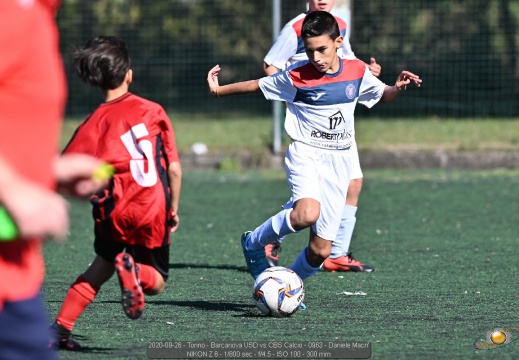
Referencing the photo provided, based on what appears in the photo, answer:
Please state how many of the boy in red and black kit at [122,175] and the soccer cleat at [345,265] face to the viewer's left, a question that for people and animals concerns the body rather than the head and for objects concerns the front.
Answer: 0

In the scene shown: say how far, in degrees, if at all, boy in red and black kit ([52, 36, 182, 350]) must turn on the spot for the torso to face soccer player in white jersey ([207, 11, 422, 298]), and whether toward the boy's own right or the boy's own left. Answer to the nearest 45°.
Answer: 0° — they already face them

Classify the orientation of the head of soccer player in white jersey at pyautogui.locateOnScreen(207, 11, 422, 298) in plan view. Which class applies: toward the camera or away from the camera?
toward the camera

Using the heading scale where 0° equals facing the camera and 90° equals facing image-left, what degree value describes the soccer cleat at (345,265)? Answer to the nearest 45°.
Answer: approximately 270°

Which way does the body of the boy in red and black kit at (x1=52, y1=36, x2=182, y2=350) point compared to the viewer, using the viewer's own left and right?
facing away from the viewer and to the right of the viewer

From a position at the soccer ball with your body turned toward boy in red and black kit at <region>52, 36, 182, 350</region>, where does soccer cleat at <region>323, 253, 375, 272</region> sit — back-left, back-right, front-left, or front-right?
back-right

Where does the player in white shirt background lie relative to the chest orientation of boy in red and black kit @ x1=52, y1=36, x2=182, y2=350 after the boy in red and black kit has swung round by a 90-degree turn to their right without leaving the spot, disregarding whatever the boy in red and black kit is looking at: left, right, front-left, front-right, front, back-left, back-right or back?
left
